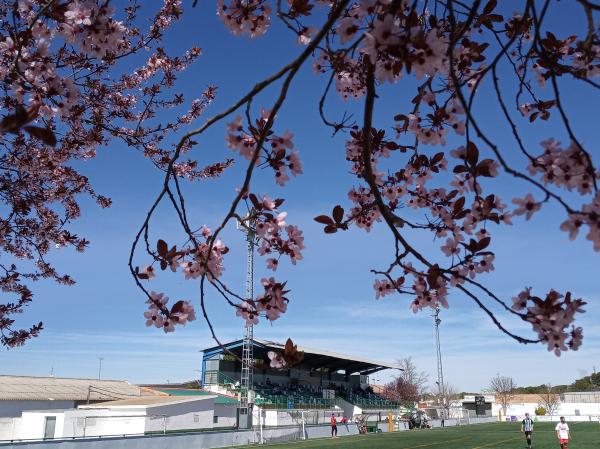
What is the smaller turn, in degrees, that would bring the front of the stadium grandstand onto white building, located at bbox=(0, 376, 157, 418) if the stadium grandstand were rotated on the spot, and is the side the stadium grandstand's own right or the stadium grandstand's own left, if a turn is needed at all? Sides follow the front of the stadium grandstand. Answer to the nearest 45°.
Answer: approximately 135° to the stadium grandstand's own right

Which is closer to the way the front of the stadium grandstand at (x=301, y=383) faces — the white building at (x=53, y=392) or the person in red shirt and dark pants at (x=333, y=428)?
the person in red shirt and dark pants

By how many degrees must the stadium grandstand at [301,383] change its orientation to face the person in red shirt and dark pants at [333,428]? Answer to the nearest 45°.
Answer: approximately 45° to its right

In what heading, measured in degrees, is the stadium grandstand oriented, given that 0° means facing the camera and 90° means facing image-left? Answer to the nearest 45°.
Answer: approximately 315°
